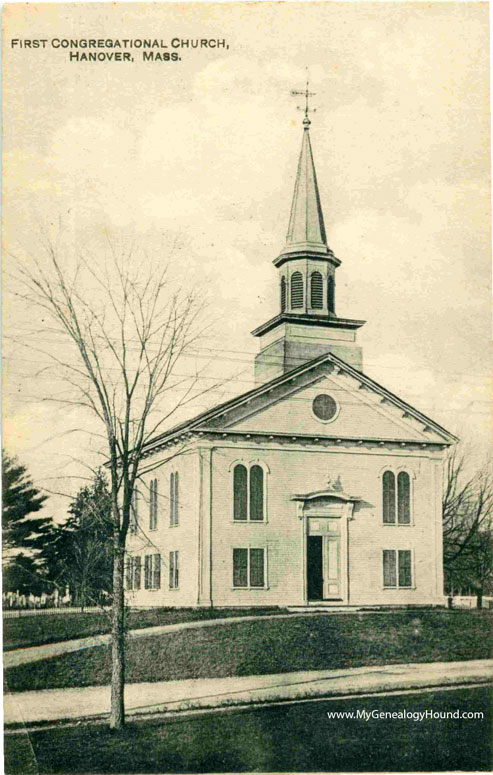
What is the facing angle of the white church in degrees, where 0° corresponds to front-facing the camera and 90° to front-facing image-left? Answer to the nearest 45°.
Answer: approximately 0°

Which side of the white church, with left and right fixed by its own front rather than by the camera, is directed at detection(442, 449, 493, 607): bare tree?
left

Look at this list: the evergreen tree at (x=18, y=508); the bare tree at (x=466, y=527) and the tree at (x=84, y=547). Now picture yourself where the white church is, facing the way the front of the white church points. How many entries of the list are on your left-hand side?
1
